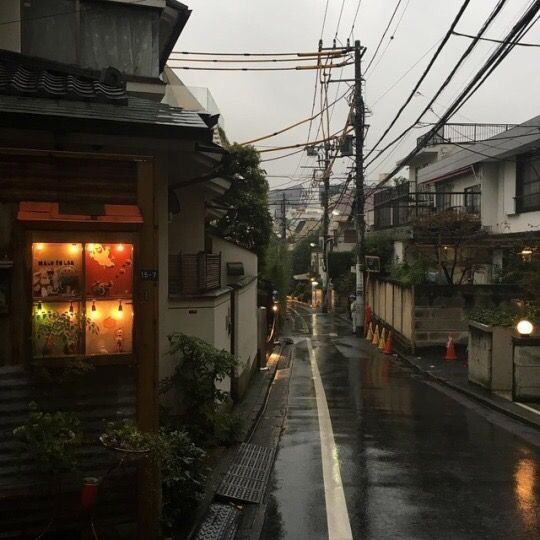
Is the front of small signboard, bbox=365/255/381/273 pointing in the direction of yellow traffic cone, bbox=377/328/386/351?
yes

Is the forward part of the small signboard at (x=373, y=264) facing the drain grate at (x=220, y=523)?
yes

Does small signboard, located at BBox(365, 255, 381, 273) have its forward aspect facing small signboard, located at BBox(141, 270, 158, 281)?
yes

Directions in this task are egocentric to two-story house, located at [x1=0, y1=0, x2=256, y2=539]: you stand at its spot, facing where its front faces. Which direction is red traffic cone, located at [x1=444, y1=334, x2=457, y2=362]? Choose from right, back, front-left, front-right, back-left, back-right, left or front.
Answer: back-left

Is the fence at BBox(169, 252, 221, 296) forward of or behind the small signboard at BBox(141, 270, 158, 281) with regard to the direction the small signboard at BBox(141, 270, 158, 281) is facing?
behind

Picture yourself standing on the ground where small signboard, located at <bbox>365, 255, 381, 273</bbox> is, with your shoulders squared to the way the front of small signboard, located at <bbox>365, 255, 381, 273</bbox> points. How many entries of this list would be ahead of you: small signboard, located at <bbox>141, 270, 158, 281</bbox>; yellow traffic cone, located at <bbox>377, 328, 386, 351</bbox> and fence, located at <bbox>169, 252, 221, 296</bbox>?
3

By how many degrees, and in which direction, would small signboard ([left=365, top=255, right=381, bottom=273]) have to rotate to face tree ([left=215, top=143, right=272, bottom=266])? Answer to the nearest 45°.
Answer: approximately 45° to its right

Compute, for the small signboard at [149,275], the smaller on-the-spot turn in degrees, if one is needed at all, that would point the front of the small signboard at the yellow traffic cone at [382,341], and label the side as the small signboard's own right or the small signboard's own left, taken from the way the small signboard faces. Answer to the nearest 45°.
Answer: approximately 135° to the small signboard's own left

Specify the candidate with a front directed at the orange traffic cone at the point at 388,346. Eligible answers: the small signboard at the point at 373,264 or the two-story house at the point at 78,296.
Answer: the small signboard
